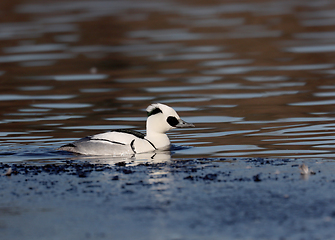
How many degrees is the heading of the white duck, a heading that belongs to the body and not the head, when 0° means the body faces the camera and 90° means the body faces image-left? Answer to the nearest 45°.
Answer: approximately 270°
